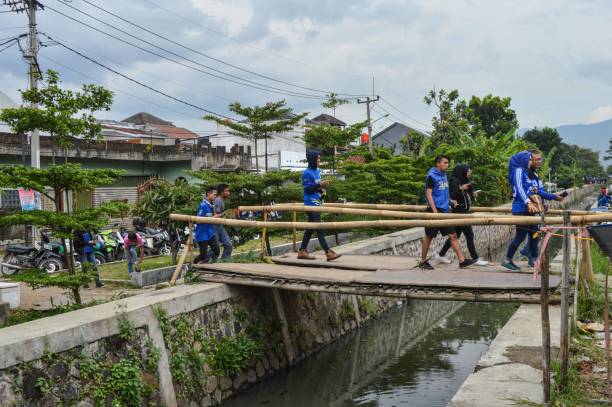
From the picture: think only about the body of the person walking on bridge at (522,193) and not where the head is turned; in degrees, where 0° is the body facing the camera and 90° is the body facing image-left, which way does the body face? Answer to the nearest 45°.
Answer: approximately 270°
